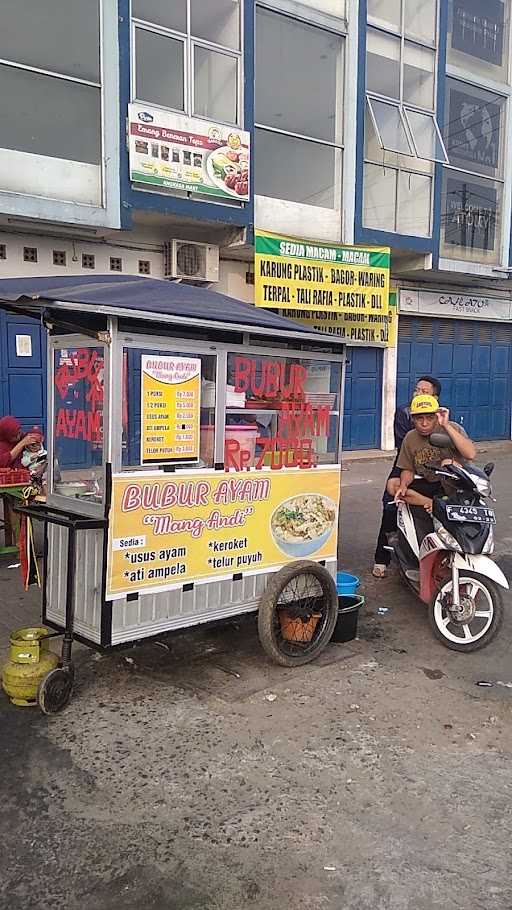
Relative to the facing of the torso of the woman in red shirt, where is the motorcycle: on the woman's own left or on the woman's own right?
on the woman's own right

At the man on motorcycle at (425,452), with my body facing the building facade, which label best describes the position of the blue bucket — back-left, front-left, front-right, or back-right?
back-left

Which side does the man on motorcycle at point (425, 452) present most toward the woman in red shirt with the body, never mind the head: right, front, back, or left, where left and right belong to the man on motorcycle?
right

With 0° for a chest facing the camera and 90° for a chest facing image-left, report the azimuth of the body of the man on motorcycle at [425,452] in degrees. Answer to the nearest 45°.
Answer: approximately 0°

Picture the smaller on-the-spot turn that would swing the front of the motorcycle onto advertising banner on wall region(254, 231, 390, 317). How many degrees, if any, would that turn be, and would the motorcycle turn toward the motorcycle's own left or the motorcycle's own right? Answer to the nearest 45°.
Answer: approximately 135° to the motorcycle's own left

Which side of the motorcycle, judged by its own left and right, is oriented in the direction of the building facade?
back

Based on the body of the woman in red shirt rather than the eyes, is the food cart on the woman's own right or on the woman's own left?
on the woman's own right

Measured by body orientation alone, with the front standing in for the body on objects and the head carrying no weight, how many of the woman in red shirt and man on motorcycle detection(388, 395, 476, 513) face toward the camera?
1

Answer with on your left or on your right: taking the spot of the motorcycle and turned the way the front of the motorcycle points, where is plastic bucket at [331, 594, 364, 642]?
on your right

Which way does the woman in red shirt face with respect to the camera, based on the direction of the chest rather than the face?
to the viewer's right

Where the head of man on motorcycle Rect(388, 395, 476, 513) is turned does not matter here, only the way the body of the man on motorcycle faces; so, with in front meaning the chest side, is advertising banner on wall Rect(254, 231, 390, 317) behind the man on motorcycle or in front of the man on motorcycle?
behind

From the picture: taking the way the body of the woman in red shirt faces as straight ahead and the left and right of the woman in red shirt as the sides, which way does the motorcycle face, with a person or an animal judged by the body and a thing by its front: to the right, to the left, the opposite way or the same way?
to the right

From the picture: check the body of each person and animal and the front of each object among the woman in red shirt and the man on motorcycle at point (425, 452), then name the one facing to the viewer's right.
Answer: the woman in red shirt
